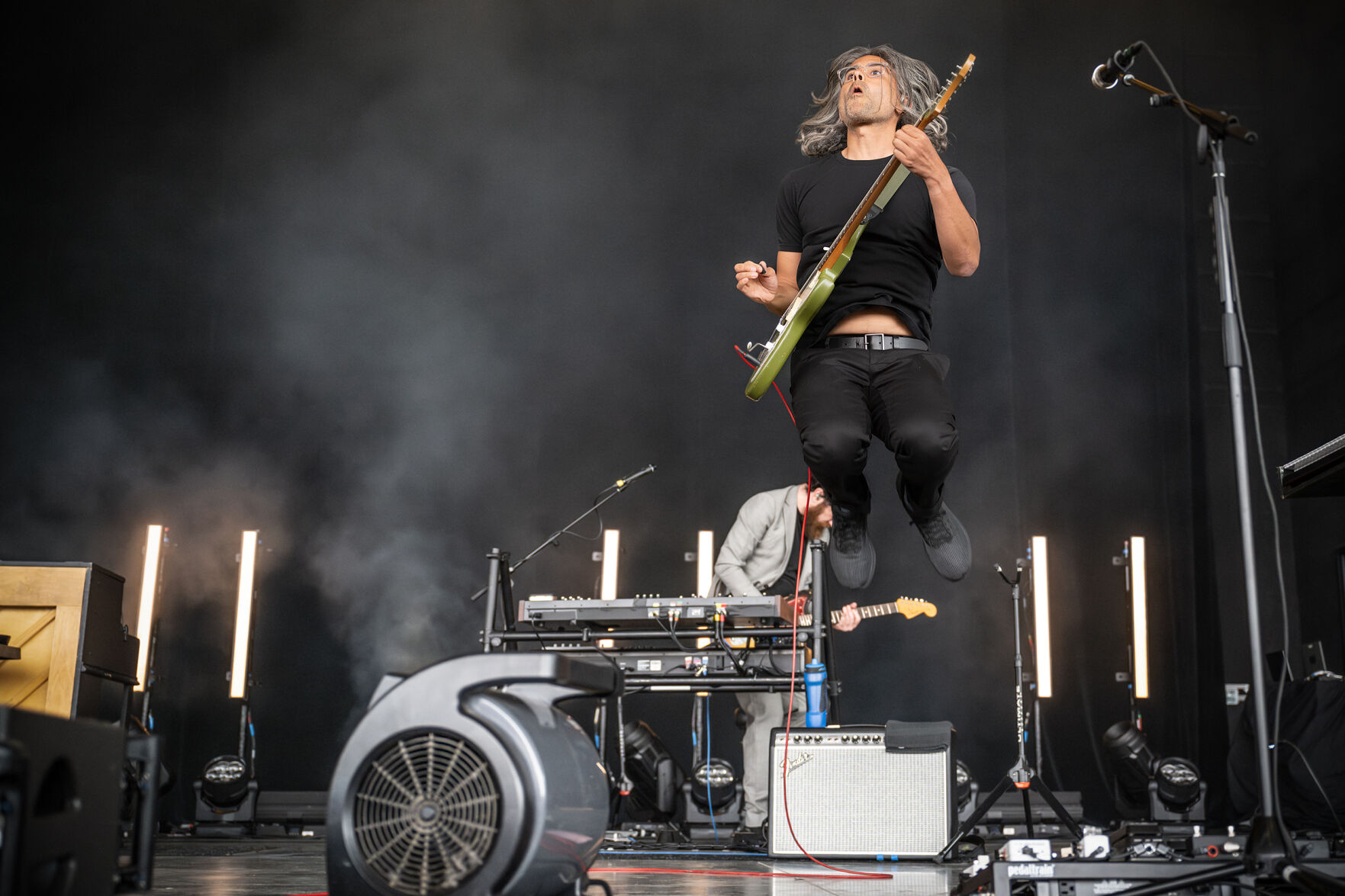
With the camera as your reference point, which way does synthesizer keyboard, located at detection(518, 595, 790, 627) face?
facing away from the viewer

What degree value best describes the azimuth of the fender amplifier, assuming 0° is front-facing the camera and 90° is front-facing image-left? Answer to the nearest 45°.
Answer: approximately 0°

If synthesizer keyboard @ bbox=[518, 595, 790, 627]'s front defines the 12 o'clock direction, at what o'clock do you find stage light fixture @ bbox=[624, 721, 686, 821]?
The stage light fixture is roughly at 12 o'clock from the synthesizer keyboard.

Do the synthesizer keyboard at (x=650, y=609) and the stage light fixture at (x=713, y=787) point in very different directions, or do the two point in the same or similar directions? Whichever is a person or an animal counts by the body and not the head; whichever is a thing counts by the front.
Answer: very different directions

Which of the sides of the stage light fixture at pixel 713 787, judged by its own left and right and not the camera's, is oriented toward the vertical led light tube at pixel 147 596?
right

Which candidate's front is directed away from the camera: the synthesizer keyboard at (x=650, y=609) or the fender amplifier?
the synthesizer keyboard

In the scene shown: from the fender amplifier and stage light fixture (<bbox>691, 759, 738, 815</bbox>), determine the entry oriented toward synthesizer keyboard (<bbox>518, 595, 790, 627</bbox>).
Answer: the stage light fixture

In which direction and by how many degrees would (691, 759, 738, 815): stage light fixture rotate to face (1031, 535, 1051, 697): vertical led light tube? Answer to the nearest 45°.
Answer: approximately 90° to its left

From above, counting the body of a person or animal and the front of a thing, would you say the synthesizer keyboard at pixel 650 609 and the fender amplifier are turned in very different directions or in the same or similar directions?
very different directions

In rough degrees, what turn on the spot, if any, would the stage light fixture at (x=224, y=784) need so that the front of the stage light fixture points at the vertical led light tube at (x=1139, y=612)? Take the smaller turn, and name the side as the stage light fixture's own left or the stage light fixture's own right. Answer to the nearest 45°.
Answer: approximately 90° to the stage light fixture's own left
